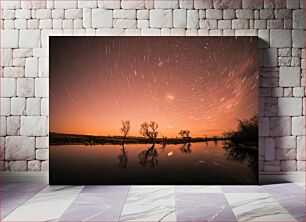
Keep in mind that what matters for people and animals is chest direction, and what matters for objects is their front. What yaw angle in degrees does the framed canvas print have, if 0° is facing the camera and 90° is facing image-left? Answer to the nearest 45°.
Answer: approximately 0°
